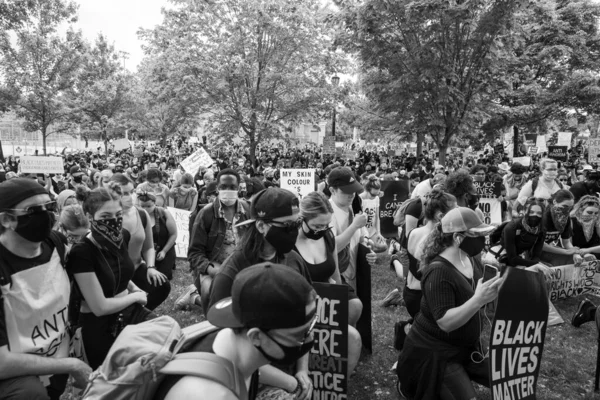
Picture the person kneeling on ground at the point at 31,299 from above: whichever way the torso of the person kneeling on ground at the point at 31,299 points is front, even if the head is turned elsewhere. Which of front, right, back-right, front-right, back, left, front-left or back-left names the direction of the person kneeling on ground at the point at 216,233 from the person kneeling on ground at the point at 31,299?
left

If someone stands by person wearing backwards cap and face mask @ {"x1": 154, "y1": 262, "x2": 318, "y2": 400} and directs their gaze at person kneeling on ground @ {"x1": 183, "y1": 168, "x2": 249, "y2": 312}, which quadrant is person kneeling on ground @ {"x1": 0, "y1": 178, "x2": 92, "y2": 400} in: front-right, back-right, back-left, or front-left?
front-left

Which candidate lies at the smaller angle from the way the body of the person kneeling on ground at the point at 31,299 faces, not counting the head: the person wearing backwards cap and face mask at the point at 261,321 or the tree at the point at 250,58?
the person wearing backwards cap and face mask

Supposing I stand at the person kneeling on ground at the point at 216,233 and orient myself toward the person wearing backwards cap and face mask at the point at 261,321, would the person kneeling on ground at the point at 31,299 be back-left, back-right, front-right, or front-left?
front-right

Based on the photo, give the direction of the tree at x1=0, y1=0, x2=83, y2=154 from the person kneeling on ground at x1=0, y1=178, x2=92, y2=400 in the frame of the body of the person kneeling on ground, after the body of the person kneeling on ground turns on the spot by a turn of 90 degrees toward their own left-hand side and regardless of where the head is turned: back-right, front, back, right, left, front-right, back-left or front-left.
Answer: front-left

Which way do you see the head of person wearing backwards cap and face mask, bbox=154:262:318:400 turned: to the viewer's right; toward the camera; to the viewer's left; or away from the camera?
to the viewer's right

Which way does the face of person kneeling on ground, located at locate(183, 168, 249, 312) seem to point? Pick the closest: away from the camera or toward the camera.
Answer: toward the camera

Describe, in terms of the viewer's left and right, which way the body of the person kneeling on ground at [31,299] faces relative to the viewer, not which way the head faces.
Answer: facing the viewer and to the right of the viewer

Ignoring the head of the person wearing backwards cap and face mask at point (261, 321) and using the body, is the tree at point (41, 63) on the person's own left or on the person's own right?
on the person's own left

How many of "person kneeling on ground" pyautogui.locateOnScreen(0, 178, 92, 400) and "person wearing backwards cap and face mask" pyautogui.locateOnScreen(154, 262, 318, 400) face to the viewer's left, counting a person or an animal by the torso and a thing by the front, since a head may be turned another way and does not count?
0

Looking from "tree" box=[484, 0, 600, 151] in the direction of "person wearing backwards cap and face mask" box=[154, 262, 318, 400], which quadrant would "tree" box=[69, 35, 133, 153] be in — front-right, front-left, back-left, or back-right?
front-right
